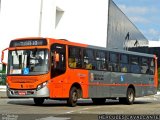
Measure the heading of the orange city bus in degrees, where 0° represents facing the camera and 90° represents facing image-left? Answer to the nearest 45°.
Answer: approximately 45°
